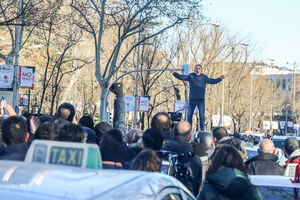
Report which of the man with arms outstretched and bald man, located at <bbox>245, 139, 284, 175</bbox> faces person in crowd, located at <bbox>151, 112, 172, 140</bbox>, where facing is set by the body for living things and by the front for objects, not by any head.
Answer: the man with arms outstretched

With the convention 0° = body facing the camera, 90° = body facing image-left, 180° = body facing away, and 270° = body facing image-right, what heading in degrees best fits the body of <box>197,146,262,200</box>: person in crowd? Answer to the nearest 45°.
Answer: approximately 180°

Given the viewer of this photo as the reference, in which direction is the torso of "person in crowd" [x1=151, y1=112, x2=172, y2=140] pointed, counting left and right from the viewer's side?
facing away from the viewer

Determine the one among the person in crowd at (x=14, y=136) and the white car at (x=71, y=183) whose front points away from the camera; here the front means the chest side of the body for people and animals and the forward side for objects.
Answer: the person in crowd

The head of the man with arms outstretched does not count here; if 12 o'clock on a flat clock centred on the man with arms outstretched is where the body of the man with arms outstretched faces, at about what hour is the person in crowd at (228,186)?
The person in crowd is roughly at 12 o'clock from the man with arms outstretched.

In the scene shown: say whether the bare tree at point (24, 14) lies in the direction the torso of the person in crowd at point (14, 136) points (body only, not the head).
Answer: yes

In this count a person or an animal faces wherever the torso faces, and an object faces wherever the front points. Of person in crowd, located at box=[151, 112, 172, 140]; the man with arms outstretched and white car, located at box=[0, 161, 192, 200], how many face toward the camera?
1

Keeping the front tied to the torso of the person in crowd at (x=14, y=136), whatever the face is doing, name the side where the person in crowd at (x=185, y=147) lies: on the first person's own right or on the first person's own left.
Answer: on the first person's own right

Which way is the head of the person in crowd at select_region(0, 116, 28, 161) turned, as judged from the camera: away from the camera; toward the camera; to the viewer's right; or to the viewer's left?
away from the camera

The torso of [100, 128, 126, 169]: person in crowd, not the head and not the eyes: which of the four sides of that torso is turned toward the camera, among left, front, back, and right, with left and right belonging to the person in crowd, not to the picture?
back

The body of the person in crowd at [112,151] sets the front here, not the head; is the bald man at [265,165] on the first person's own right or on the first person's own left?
on the first person's own right

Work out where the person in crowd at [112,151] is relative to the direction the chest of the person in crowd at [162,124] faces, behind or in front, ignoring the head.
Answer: behind

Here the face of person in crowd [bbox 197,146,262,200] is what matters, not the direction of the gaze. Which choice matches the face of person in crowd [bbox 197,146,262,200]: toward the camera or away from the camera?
away from the camera

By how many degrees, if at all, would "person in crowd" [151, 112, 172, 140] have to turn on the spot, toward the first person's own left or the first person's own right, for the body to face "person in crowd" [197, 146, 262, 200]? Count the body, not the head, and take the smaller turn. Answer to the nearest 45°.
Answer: approximately 180°

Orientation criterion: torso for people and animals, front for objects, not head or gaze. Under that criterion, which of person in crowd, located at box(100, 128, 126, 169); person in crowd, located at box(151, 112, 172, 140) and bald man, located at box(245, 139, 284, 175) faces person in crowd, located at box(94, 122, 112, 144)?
person in crowd, located at box(100, 128, 126, 169)

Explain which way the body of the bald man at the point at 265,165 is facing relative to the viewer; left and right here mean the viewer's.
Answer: facing away from the viewer
